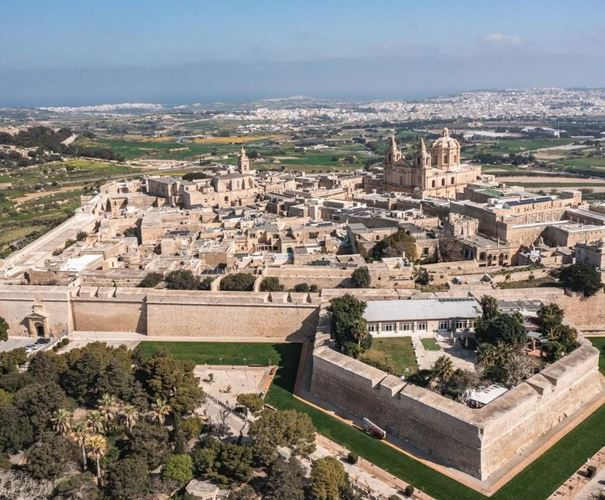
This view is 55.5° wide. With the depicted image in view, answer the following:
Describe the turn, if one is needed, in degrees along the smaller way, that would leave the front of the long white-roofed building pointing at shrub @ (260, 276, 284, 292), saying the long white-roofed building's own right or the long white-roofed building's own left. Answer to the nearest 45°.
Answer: approximately 135° to the long white-roofed building's own right

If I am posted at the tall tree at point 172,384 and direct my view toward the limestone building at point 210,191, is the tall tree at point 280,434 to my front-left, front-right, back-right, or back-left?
back-right

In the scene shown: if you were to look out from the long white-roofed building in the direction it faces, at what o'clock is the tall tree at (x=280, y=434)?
The tall tree is roughly at 1 o'clock from the long white-roofed building.

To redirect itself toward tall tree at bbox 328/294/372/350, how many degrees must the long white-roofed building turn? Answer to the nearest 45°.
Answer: approximately 45° to its right

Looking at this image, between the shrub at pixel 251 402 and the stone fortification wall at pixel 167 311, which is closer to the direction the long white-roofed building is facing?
the shrub

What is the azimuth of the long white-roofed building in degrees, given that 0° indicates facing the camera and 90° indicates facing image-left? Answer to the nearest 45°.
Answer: approximately 0°

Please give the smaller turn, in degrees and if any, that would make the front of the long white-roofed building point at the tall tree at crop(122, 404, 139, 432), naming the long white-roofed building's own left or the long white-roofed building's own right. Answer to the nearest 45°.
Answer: approximately 45° to the long white-roofed building's own right

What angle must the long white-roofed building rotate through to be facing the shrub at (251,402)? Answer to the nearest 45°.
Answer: approximately 45° to its right

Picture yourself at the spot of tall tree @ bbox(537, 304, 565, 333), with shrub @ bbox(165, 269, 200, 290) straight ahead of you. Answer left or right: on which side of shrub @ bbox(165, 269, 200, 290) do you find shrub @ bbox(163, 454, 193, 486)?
left
